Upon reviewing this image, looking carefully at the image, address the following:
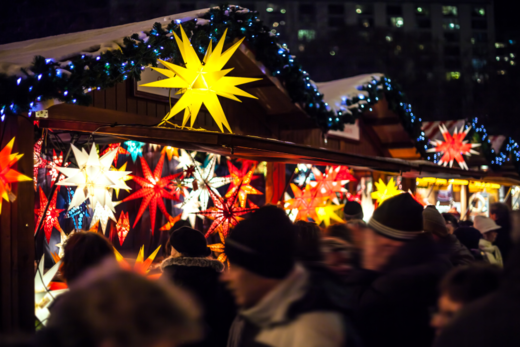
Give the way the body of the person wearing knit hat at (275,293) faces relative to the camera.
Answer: to the viewer's left

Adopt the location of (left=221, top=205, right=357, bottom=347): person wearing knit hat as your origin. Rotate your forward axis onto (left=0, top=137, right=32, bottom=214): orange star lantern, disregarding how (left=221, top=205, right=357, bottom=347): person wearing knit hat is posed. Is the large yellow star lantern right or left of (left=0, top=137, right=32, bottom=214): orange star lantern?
right

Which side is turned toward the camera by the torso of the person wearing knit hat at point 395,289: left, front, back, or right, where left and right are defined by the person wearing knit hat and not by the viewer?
left

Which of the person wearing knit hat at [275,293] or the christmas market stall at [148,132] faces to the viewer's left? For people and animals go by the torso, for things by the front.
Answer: the person wearing knit hat

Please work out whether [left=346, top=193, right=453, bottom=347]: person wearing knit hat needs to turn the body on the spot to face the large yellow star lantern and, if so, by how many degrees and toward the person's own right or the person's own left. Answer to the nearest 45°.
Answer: approximately 45° to the person's own right

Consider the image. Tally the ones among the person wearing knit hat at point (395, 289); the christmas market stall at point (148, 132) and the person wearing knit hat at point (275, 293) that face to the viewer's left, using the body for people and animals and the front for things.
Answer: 2

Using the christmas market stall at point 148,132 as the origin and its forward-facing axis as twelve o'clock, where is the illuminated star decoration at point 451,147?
The illuminated star decoration is roughly at 9 o'clock from the christmas market stall.

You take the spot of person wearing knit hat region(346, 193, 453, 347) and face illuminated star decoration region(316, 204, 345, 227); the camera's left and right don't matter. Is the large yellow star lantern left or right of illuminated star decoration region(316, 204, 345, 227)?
left

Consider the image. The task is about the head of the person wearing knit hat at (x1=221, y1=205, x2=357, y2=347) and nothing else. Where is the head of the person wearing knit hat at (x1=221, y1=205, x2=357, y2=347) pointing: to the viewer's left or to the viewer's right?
to the viewer's left

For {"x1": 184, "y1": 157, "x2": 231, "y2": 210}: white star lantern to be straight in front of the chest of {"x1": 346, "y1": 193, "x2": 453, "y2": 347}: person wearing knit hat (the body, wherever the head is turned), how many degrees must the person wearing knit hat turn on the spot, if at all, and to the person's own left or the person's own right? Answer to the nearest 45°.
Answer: approximately 45° to the person's own right

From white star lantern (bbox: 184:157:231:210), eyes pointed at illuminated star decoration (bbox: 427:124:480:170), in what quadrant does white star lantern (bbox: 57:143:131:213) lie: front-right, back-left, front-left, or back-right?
back-right

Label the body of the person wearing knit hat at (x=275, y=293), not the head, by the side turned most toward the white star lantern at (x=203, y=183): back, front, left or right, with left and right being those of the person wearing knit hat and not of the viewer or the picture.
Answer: right
